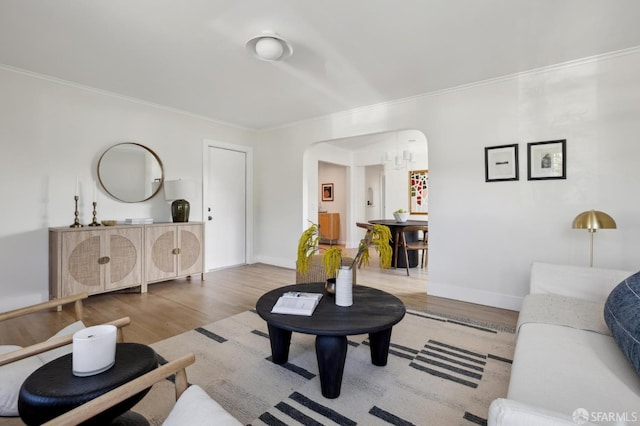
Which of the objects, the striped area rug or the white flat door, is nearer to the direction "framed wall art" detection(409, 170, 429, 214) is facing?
the striped area rug

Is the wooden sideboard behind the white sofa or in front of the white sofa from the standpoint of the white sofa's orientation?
in front

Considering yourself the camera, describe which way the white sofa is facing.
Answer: facing to the left of the viewer

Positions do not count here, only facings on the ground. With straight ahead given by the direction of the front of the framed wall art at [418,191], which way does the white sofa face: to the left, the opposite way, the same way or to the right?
to the right

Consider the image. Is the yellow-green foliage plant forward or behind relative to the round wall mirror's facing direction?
forward

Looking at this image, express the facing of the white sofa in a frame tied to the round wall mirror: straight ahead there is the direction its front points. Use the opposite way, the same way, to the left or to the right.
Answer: the opposite way

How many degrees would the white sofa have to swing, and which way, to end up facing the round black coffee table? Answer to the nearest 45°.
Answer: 0° — it already faces it

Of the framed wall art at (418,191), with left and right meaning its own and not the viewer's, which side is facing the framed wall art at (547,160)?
front

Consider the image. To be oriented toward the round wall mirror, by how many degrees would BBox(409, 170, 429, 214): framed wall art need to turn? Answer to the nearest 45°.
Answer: approximately 45° to its right

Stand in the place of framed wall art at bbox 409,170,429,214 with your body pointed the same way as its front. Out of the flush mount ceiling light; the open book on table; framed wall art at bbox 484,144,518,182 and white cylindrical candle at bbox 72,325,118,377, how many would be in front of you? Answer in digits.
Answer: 4

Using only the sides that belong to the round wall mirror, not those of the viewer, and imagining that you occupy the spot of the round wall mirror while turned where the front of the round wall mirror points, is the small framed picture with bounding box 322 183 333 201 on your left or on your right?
on your left

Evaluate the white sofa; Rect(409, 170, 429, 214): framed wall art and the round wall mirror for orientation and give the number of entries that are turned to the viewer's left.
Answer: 1
